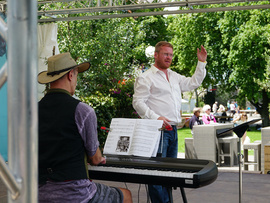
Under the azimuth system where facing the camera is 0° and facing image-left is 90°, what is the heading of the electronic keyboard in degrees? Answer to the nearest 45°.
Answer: approximately 45°

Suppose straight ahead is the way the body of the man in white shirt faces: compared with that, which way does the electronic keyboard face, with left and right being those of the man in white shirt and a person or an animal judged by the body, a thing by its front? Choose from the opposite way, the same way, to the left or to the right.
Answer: to the right

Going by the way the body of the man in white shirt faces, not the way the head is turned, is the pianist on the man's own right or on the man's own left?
on the man's own right

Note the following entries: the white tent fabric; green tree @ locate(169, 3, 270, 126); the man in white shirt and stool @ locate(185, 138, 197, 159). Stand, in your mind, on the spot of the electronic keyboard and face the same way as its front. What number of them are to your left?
0

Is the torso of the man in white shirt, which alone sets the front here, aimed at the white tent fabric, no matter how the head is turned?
no

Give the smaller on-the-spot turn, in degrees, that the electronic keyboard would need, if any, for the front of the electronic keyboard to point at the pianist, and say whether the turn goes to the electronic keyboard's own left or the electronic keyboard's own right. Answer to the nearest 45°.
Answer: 0° — it already faces them

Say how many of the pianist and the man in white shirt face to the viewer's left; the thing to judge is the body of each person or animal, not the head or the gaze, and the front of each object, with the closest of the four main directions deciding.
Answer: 0

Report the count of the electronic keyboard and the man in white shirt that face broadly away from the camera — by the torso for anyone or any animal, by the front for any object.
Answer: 0

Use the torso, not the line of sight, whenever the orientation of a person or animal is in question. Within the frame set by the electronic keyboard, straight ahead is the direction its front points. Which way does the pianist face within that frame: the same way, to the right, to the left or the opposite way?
the opposite way

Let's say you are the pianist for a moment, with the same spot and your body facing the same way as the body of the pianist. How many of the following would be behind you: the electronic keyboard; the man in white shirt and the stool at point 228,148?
0

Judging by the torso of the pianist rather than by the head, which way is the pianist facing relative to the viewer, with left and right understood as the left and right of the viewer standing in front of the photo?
facing away from the viewer and to the right of the viewer

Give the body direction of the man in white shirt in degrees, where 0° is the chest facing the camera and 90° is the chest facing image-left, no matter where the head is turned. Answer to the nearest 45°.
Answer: approximately 315°

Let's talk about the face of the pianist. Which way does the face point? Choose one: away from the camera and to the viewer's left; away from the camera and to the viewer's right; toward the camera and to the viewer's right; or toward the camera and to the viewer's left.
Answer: away from the camera and to the viewer's right

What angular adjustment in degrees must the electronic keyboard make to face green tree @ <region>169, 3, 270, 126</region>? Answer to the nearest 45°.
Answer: approximately 135° to its right
